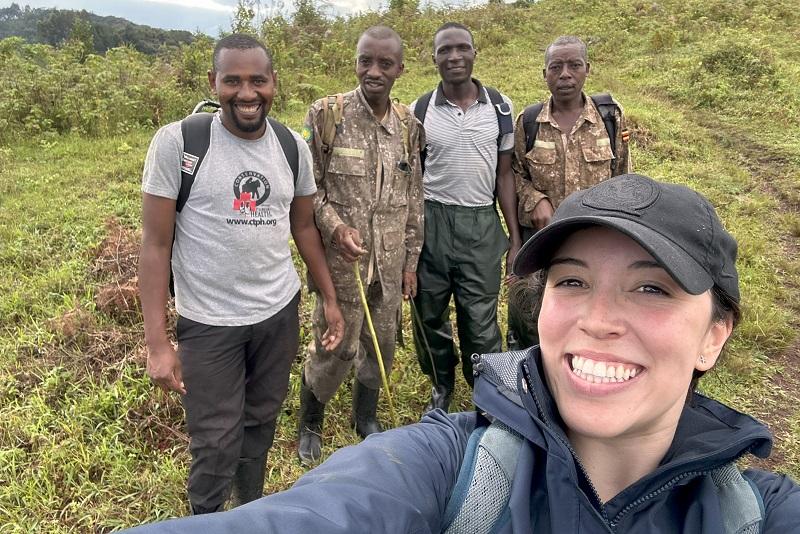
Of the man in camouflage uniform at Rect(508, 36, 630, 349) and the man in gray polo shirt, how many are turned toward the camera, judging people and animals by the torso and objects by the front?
2

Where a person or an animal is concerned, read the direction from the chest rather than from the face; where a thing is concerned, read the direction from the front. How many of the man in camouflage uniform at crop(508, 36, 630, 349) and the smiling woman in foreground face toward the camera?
2

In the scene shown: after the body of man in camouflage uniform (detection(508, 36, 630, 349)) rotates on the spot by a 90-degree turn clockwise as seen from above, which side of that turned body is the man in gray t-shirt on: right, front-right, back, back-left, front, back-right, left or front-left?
front-left

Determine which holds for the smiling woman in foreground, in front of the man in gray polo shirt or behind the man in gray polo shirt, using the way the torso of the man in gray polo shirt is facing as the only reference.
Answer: in front

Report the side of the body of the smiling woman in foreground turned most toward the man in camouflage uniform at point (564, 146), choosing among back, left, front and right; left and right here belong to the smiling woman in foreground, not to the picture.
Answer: back

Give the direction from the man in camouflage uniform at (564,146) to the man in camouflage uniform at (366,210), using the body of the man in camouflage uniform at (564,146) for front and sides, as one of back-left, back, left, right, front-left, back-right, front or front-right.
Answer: front-right

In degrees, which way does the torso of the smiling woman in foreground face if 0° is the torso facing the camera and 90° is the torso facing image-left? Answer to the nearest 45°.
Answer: approximately 0°

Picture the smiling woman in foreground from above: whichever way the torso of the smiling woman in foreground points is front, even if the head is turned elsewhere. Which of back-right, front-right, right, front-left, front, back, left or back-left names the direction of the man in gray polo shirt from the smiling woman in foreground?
back

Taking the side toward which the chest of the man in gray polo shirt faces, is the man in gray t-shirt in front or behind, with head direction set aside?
in front
